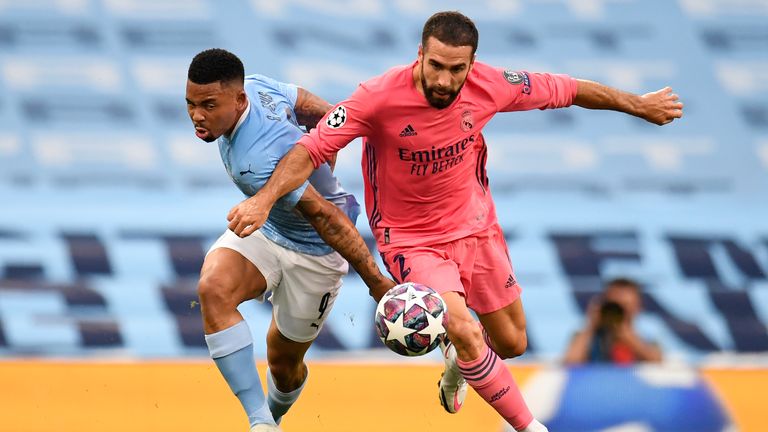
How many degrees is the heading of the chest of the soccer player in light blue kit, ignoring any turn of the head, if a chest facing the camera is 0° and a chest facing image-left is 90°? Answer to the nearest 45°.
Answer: approximately 45°

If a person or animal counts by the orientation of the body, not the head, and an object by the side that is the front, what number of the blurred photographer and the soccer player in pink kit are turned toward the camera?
2

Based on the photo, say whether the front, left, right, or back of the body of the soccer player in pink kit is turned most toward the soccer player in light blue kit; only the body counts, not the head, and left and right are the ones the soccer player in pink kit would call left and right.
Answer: right

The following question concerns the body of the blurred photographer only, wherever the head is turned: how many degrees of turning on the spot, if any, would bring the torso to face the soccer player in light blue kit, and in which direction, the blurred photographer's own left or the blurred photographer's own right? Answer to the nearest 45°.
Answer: approximately 45° to the blurred photographer's own right

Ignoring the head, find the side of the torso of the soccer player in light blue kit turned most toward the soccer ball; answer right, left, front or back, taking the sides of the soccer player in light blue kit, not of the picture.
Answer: left

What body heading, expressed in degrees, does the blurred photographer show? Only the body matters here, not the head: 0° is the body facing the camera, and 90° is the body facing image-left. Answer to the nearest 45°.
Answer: approximately 0°

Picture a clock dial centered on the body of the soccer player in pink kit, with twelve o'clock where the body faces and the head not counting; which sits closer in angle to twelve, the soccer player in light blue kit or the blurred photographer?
the soccer player in light blue kit

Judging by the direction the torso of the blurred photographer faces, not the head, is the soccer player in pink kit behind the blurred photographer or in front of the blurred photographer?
in front
